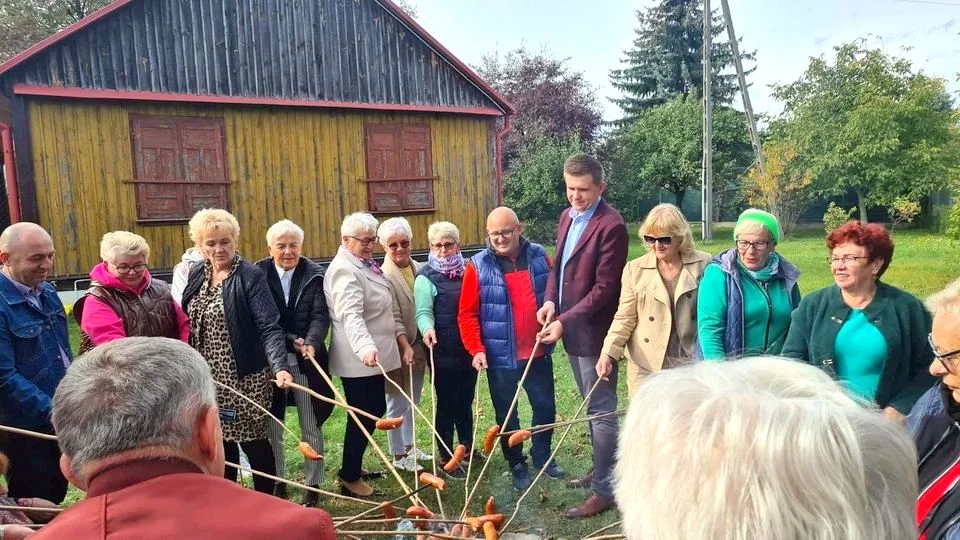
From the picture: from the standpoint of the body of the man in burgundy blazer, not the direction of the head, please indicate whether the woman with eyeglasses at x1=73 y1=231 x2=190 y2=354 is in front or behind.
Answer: in front

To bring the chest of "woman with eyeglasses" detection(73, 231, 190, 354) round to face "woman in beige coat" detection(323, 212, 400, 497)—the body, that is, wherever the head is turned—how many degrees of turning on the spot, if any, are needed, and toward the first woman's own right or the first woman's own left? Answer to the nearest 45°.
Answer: approximately 45° to the first woman's own left

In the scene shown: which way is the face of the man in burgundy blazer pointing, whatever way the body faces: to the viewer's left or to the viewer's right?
to the viewer's left

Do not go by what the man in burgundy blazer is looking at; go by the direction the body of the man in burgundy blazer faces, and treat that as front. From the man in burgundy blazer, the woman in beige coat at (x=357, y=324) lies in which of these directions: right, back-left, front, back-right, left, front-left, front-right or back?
front-right

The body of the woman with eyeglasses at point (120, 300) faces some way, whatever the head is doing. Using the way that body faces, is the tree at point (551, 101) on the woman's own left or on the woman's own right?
on the woman's own left

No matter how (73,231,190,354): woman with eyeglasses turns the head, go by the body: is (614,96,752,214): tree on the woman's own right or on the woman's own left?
on the woman's own left

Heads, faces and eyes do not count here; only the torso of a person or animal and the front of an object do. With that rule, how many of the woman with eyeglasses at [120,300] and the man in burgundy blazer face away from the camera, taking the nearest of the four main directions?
0

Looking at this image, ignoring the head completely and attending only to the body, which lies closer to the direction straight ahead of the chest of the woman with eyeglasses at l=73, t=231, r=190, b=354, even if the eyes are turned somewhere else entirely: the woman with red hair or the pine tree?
the woman with red hair

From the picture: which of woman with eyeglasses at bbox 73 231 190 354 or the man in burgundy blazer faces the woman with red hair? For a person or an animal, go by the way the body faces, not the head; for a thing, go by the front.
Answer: the woman with eyeglasses

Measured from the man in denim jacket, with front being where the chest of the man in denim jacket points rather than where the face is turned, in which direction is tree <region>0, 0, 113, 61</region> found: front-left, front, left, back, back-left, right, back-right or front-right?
back-left

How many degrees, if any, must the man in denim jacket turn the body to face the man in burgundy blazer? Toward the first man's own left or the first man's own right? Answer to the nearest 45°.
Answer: approximately 45° to the first man's own left
